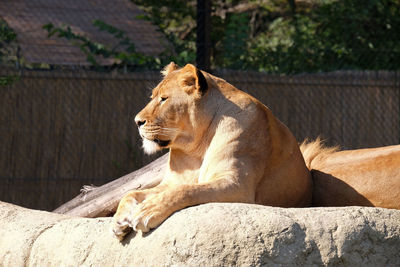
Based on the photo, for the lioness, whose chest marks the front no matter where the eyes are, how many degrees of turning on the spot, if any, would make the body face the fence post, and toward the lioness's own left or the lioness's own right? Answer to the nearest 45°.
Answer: approximately 135° to the lioness's own right

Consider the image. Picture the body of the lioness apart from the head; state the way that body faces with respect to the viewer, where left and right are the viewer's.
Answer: facing the viewer and to the left of the viewer

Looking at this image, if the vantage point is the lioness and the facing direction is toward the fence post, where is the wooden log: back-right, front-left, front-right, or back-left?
front-left

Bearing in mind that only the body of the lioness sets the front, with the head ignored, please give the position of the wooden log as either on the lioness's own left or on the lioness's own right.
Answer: on the lioness's own right

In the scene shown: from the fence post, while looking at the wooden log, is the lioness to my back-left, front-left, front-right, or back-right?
front-left
